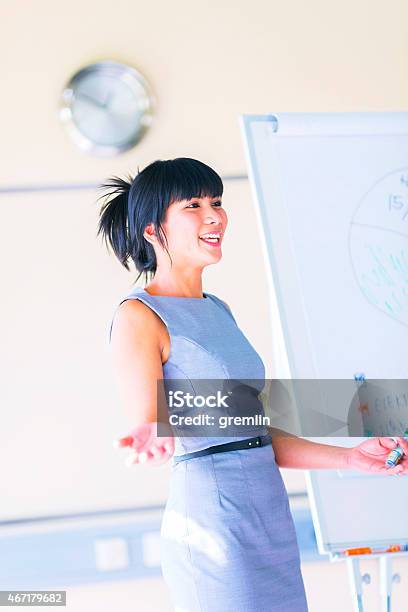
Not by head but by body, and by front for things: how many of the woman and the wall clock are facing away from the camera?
0

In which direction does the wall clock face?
toward the camera

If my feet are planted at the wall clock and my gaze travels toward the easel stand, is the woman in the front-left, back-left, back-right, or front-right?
front-right

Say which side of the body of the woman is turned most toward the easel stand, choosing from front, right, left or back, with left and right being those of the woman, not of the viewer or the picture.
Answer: left
